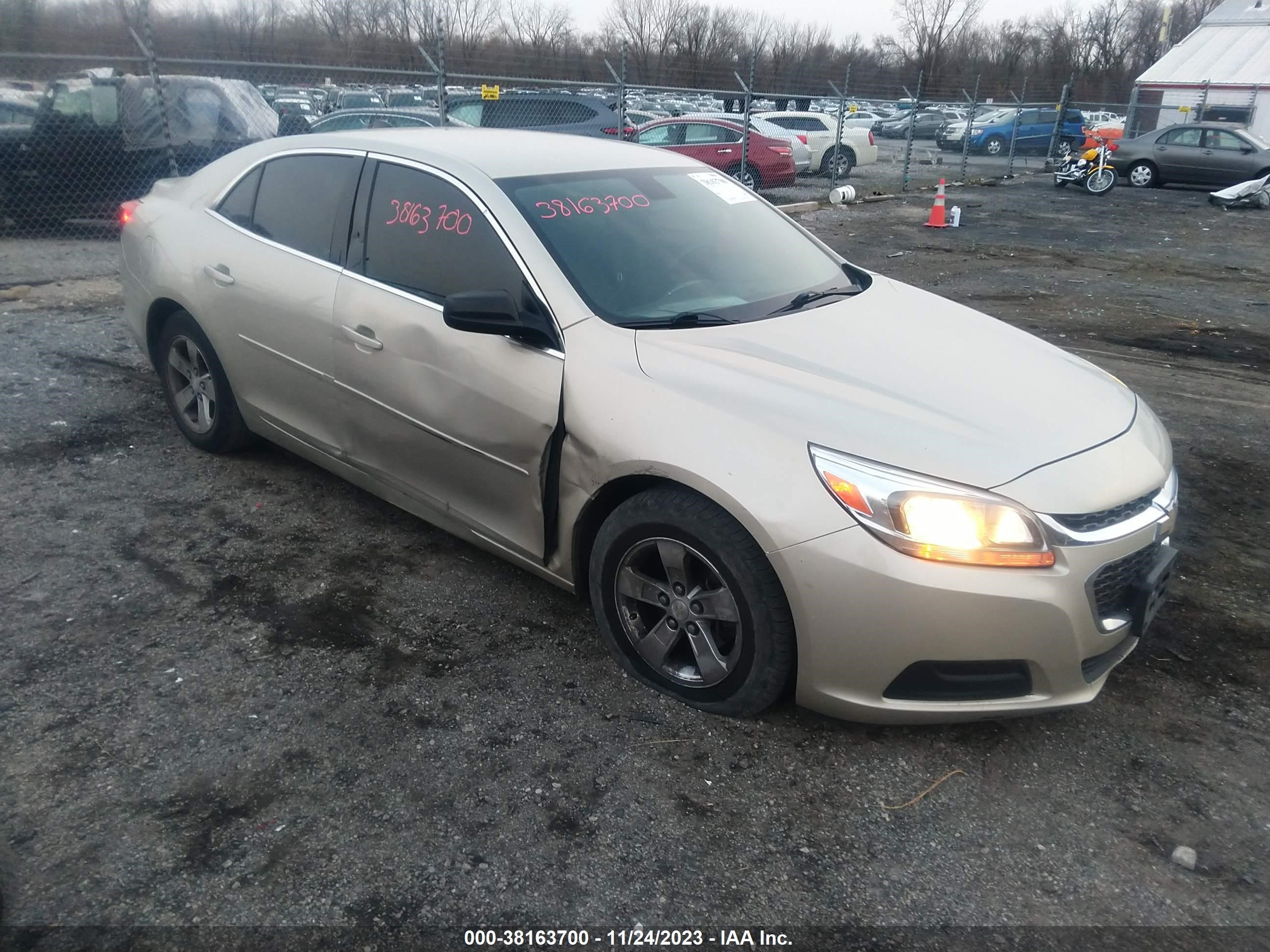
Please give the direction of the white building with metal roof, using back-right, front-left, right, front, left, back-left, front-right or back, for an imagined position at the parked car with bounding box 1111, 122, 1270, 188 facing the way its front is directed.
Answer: left

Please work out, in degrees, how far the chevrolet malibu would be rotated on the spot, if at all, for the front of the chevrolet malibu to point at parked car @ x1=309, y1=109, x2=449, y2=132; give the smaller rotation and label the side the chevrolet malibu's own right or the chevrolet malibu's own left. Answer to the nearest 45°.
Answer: approximately 135° to the chevrolet malibu's own left

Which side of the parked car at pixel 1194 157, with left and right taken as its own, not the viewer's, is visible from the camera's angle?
right
